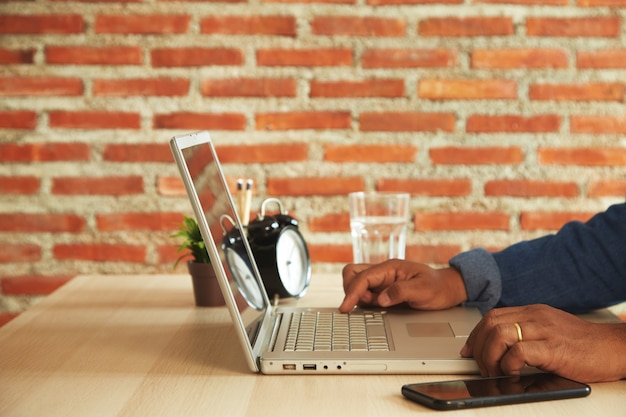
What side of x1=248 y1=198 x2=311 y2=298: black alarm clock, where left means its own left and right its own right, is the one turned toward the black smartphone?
front

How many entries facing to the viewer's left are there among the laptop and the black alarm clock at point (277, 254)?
0

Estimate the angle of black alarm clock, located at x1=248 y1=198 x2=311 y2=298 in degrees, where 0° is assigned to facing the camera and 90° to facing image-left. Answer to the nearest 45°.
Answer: approximately 315°

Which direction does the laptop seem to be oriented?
to the viewer's right
